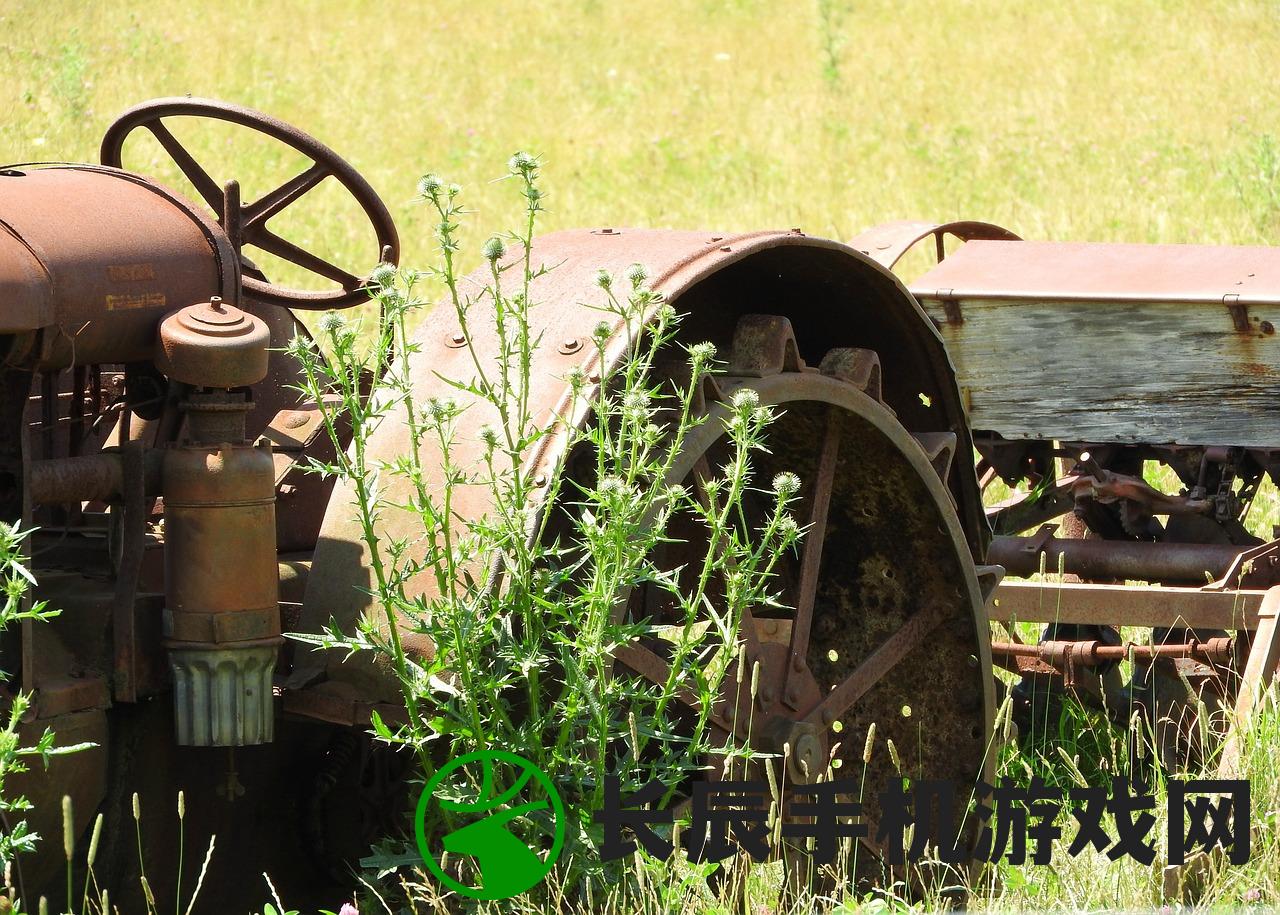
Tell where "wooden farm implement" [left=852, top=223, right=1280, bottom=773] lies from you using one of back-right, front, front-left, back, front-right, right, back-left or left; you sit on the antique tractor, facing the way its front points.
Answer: back

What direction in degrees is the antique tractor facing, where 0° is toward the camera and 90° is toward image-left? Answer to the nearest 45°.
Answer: approximately 45°
